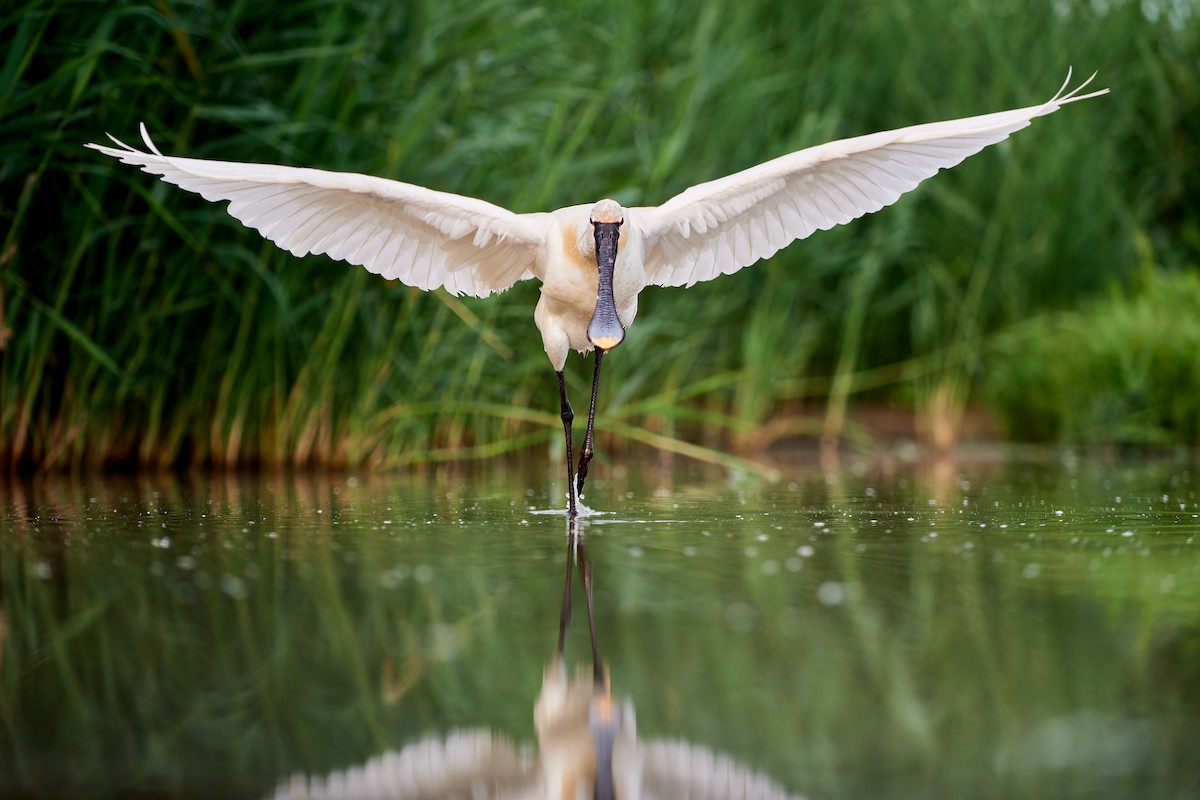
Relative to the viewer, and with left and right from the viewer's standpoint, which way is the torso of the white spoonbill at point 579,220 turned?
facing the viewer
